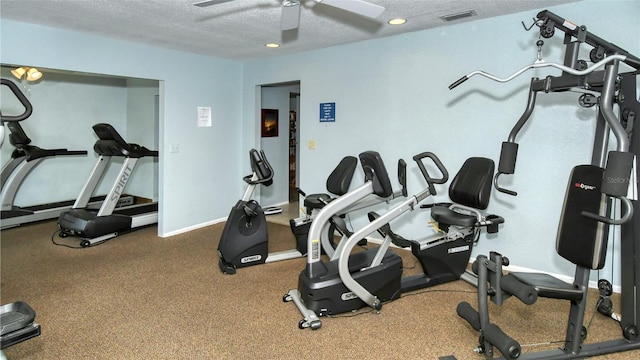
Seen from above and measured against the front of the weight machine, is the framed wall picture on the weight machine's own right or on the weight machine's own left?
on the weight machine's own right
